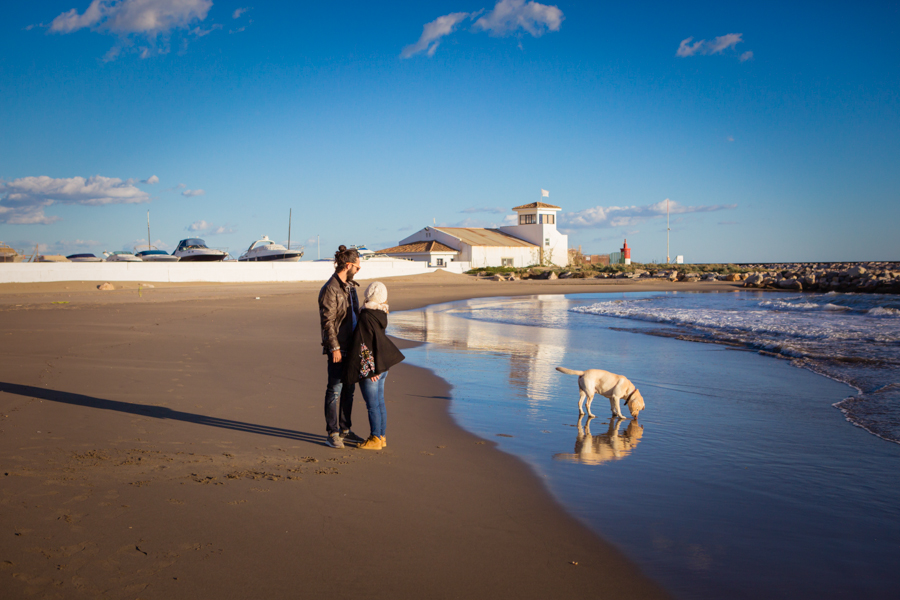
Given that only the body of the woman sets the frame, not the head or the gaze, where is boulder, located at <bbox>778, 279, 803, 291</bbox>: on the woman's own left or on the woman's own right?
on the woman's own right

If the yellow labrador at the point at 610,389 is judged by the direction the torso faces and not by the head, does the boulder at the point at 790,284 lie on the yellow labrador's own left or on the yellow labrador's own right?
on the yellow labrador's own left

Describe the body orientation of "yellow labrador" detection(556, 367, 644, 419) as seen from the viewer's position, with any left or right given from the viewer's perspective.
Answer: facing to the right of the viewer

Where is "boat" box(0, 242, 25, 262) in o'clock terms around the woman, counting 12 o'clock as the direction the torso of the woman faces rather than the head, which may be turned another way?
The boat is roughly at 2 o'clock from the woman.

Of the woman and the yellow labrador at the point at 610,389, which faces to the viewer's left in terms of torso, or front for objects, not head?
the woman

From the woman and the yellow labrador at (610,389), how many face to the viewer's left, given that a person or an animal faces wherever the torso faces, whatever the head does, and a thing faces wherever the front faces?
1

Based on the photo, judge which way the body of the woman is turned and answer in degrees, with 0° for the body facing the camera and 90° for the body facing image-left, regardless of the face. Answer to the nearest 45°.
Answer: approximately 90°

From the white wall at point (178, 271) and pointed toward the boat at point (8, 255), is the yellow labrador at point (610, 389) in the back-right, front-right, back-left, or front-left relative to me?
back-left

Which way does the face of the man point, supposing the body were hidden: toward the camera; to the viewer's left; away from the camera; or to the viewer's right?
to the viewer's right

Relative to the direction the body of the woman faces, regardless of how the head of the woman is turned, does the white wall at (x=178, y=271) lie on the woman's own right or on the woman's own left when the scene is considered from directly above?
on the woman's own right

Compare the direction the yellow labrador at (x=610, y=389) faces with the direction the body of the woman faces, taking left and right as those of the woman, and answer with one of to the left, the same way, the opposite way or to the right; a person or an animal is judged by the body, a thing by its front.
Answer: the opposite way

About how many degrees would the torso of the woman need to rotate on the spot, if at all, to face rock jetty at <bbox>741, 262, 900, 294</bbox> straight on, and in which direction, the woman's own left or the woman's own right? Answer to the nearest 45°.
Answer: approximately 135° to the woman's own right
